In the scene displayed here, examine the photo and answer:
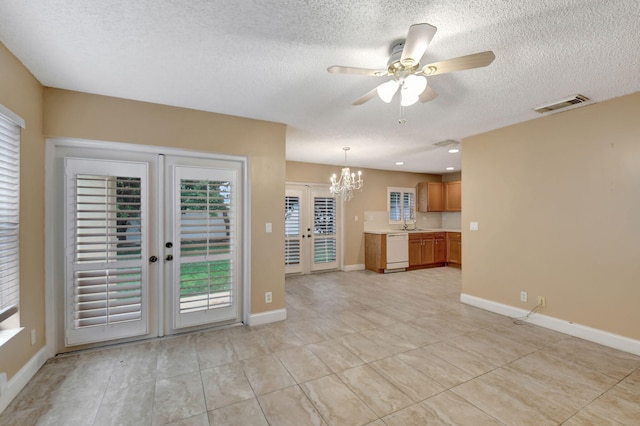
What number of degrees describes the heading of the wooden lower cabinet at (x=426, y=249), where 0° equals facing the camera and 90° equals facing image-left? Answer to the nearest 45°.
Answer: approximately 315°

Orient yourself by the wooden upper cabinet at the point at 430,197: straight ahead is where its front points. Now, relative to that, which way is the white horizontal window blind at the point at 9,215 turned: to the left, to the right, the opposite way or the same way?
to the left

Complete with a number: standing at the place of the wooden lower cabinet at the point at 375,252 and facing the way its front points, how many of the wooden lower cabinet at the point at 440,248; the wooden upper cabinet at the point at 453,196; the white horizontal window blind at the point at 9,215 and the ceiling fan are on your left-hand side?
2

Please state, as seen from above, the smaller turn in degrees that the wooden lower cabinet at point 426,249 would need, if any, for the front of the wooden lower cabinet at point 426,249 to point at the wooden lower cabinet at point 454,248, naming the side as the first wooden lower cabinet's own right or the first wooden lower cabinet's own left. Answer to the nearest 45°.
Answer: approximately 90° to the first wooden lower cabinet's own left

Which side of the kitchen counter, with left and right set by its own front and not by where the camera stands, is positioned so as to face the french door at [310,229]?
right

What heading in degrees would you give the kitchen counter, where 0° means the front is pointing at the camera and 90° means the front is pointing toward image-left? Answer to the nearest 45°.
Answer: approximately 315°

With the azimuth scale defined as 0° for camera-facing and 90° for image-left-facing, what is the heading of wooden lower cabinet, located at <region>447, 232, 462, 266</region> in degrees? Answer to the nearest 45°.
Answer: approximately 45°

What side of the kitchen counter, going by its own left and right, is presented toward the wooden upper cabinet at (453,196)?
left

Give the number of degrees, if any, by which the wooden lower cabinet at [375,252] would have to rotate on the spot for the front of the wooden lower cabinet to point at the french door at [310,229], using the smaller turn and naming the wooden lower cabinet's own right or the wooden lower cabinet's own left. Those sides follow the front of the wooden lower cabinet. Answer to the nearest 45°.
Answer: approximately 135° to the wooden lower cabinet's own right
